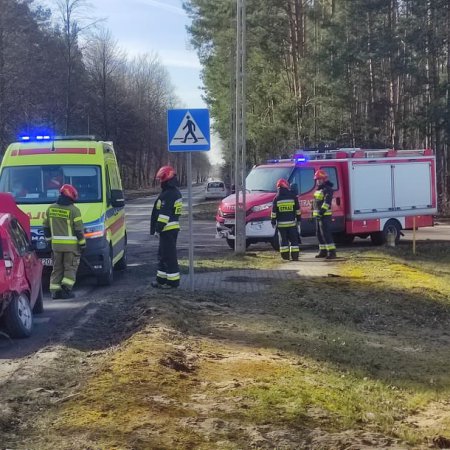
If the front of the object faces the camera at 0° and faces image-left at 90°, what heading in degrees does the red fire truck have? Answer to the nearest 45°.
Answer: approximately 45°

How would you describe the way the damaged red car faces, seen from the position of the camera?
facing away from the viewer and to the right of the viewer

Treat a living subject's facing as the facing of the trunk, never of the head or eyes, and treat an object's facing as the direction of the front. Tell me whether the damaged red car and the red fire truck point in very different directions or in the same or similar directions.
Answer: very different directions

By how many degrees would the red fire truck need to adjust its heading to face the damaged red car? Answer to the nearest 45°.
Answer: approximately 45° to its left

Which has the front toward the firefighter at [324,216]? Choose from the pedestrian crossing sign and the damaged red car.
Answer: the damaged red car
